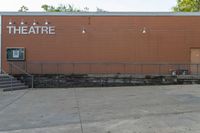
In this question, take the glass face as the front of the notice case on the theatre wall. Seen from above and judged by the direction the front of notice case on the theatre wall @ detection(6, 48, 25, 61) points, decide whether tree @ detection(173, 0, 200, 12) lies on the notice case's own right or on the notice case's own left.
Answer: on the notice case's own left

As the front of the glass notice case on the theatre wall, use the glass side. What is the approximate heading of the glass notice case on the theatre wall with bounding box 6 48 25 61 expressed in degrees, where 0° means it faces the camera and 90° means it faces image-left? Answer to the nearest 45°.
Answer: approximately 0°

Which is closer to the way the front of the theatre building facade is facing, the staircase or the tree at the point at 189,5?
the staircase

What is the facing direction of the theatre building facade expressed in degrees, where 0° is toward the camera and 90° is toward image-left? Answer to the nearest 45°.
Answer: approximately 0°
